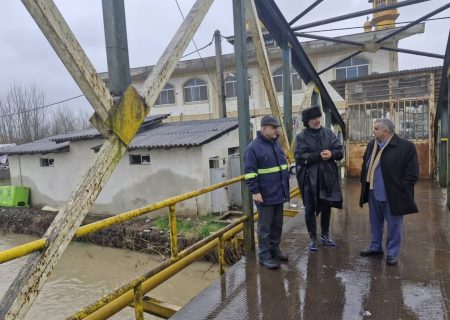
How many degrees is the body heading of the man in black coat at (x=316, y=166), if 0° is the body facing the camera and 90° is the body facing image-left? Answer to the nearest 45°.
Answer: approximately 315°

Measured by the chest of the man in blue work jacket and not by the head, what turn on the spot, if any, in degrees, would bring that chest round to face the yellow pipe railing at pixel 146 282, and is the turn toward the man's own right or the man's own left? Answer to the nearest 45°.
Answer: approximately 90° to the man's own right

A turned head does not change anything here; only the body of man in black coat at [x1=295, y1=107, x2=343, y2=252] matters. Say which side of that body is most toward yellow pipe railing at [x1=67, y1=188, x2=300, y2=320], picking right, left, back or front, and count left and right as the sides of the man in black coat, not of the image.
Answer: right

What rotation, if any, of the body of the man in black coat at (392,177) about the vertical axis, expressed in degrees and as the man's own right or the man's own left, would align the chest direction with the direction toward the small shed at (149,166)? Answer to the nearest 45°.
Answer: approximately 90° to the man's own right

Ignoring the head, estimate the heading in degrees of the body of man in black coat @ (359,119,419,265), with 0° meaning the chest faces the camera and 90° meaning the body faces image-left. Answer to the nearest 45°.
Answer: approximately 45°

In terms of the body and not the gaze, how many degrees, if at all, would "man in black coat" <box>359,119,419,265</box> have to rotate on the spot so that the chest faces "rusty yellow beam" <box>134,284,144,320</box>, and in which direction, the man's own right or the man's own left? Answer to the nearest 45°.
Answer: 0° — they already face it

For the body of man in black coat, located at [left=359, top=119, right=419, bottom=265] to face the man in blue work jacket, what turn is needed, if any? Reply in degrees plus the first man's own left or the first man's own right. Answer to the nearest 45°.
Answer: approximately 45° to the first man's own right

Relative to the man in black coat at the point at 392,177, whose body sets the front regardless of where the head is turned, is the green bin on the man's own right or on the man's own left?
on the man's own right

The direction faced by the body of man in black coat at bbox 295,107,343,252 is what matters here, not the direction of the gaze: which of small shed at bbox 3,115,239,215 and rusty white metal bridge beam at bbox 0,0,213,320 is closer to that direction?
the rusty white metal bridge beam

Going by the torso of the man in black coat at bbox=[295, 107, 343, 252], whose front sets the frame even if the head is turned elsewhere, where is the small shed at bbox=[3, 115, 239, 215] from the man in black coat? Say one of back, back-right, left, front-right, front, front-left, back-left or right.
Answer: back

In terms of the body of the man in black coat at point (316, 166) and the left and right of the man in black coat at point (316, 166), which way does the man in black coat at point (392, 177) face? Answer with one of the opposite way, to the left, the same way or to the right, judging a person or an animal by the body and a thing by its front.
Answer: to the right
